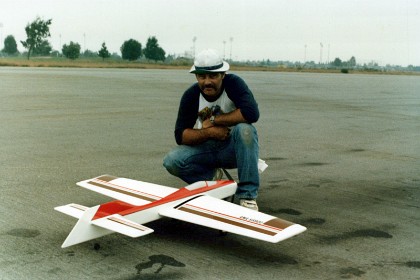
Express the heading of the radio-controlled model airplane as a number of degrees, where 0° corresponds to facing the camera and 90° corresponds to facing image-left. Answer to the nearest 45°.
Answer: approximately 225°
